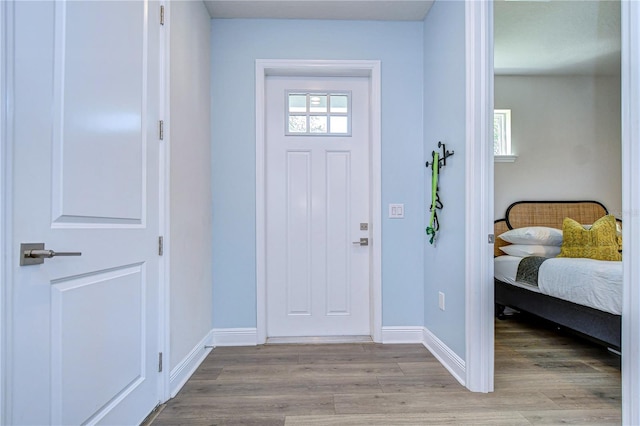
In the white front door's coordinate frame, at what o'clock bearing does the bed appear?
The bed is roughly at 9 o'clock from the white front door.

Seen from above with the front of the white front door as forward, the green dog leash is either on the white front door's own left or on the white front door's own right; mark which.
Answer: on the white front door's own left

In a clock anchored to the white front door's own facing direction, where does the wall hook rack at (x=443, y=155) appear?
The wall hook rack is roughly at 10 o'clock from the white front door.

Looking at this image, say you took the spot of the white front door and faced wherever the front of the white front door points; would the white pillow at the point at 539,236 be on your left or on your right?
on your left

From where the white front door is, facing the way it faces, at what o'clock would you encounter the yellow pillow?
The yellow pillow is roughly at 9 o'clock from the white front door.

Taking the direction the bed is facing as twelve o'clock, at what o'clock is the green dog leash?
The green dog leash is roughly at 3 o'clock from the bed.

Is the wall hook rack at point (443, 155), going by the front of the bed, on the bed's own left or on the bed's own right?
on the bed's own right

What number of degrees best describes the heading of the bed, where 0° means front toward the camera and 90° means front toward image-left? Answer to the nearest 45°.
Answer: approximately 315°

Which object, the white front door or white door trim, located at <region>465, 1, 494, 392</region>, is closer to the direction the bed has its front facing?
the white door trim

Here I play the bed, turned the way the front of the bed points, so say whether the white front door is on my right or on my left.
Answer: on my right
